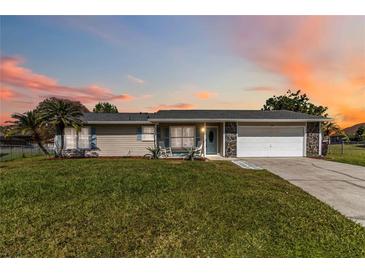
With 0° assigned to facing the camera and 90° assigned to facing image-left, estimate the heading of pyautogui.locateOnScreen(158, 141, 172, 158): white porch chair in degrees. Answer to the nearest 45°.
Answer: approximately 315°

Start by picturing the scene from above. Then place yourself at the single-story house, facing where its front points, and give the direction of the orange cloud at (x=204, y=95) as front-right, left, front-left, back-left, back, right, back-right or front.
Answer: back

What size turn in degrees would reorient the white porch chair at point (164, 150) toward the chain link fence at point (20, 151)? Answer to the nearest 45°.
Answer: approximately 135° to its right

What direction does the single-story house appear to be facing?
toward the camera

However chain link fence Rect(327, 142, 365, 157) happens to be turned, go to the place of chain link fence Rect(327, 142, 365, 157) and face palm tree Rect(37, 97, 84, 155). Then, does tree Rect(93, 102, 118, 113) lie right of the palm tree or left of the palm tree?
right

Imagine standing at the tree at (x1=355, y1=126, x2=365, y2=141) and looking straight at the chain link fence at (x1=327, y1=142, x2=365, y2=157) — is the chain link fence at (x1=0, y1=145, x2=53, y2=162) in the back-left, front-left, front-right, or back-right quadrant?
front-right

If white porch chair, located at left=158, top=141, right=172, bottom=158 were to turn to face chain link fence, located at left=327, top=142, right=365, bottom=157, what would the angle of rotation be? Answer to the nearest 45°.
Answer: approximately 45° to its left

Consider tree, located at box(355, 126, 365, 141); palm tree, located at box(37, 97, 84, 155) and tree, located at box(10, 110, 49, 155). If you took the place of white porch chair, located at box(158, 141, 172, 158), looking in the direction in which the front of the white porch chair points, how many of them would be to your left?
1

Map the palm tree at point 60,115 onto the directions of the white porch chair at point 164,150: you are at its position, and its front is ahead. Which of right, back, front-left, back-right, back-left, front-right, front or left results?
back-right

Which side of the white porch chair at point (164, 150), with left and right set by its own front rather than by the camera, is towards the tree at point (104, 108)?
back
